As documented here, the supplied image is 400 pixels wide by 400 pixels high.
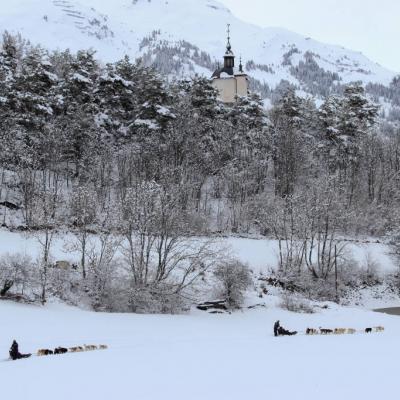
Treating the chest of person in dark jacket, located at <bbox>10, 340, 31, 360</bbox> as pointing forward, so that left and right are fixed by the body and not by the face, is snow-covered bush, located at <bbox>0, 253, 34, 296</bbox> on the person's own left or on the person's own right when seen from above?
on the person's own left

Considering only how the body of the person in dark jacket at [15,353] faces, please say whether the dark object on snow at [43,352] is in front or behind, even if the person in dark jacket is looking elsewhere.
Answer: in front

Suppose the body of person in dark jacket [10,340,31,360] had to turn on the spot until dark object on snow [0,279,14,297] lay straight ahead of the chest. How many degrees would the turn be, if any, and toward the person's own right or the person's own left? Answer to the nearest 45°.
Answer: approximately 90° to the person's own left

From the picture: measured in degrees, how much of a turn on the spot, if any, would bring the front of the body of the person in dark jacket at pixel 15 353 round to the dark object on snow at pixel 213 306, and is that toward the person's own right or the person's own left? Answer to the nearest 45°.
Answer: approximately 45° to the person's own left

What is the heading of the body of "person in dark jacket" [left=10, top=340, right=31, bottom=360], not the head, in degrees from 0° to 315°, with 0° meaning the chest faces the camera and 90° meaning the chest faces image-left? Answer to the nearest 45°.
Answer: approximately 270°

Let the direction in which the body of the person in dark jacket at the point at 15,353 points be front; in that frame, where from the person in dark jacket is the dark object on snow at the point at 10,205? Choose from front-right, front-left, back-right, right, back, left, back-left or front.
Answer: left

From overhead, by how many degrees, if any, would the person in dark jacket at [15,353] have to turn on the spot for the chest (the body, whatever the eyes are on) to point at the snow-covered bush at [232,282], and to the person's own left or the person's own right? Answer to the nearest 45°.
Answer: approximately 45° to the person's own left
